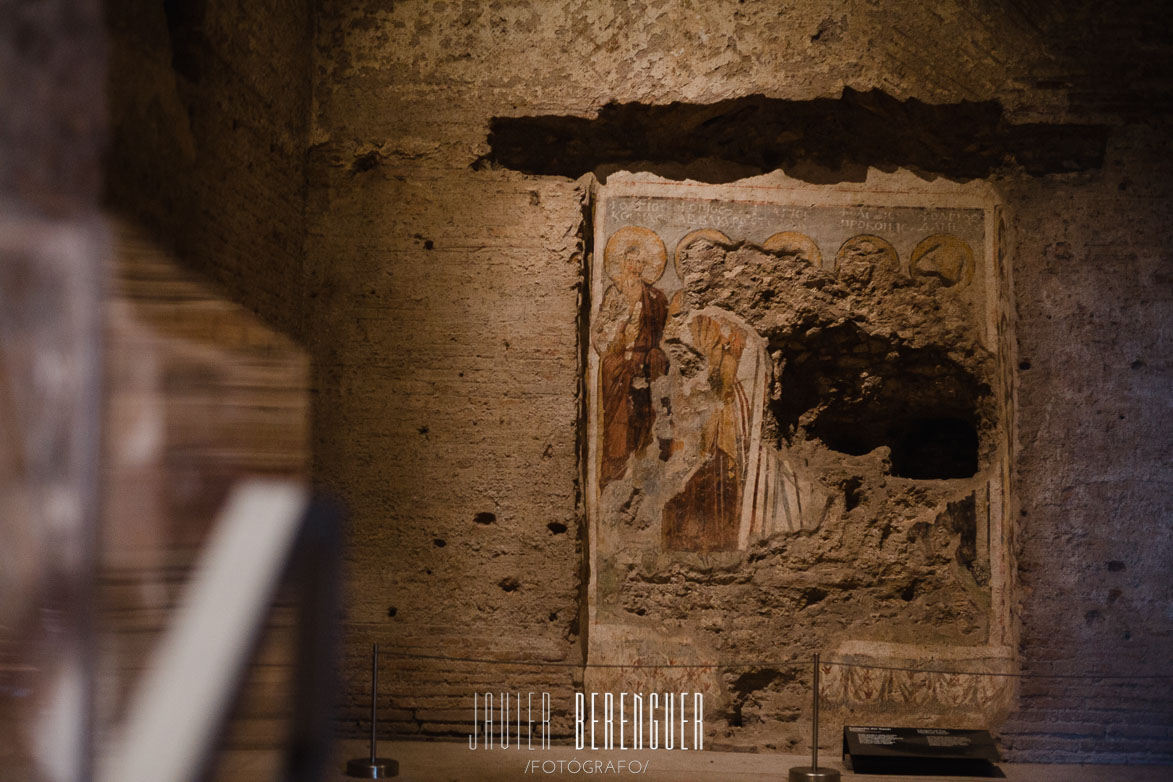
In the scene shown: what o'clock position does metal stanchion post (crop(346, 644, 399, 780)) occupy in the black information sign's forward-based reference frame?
The metal stanchion post is roughly at 2 o'clock from the black information sign.

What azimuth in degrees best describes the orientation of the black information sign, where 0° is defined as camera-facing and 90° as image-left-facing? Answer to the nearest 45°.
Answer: approximately 0°
